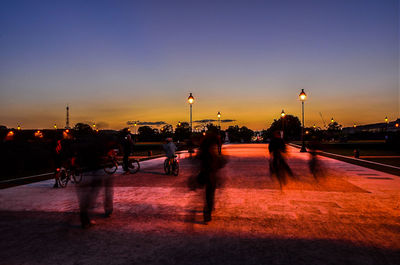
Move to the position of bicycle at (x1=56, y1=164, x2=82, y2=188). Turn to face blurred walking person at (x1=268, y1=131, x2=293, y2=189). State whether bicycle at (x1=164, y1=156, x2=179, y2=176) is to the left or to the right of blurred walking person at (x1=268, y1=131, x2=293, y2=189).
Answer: left

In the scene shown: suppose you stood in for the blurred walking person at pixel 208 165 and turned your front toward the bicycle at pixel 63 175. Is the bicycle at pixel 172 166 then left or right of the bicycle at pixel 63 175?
right
